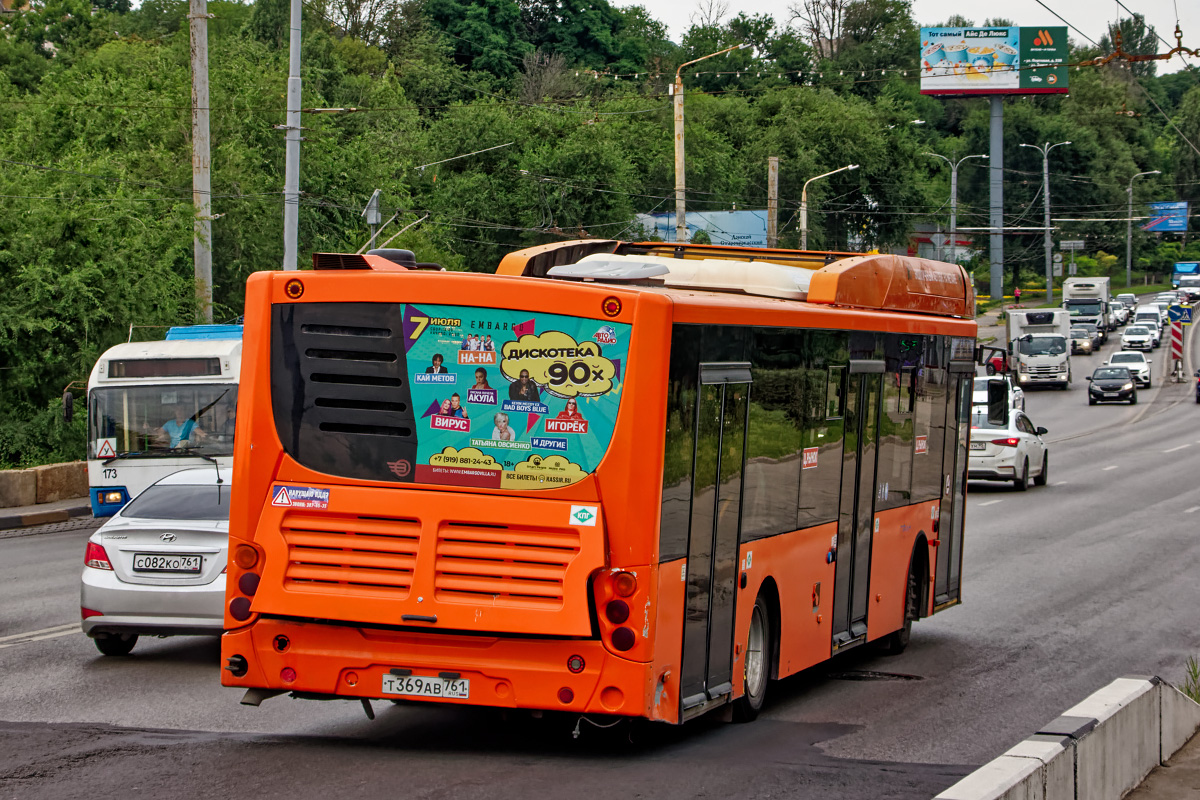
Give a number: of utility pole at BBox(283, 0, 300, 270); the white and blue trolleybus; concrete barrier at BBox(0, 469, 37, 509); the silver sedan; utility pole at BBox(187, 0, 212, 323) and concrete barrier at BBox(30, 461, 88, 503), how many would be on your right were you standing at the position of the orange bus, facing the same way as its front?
0

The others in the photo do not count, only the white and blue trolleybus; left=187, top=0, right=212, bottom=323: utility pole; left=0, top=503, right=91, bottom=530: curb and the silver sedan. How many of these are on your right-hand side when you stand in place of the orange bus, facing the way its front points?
0

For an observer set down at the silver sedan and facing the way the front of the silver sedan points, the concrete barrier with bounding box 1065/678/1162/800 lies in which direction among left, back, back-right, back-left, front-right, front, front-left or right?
right

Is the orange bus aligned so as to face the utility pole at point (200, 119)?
no

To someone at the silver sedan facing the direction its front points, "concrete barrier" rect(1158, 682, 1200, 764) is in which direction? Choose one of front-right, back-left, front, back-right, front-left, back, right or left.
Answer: right

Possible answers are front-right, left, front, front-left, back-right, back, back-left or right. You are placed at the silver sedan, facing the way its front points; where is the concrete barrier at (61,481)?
front-left

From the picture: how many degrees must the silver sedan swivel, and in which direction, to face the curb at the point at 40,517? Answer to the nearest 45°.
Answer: approximately 45° to its left

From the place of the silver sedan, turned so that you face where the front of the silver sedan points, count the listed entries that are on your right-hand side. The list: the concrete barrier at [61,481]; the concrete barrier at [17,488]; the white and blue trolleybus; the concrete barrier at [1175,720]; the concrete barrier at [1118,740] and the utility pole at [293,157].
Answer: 2

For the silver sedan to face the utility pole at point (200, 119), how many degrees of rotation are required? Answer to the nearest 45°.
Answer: approximately 45° to its left

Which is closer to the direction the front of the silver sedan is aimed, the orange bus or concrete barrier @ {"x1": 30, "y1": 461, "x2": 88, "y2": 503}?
the concrete barrier

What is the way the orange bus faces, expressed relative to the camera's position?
facing away from the viewer and to the right of the viewer

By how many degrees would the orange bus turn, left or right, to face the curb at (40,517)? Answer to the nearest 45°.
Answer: approximately 90° to its left

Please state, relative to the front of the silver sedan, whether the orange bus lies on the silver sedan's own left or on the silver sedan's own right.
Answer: on the silver sedan's own right

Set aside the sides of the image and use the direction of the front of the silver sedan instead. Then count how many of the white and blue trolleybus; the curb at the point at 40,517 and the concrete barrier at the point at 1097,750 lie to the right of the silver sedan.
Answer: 1

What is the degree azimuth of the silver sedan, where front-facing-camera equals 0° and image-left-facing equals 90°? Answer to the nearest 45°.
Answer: approximately 225°

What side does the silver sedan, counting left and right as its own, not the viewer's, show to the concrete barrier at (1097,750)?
right

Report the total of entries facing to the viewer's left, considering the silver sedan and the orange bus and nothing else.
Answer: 0

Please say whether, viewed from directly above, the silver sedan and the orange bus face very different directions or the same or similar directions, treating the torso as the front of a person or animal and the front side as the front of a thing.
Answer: same or similar directions
